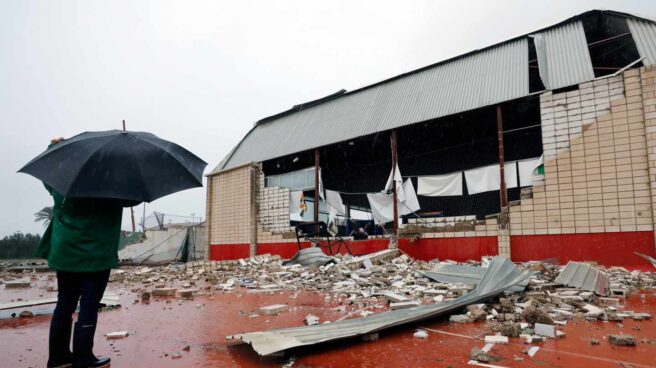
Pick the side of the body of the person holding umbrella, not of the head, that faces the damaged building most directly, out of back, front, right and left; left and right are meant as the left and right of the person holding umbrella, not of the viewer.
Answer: front

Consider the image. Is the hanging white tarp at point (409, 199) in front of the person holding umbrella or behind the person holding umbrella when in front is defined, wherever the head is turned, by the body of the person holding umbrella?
in front

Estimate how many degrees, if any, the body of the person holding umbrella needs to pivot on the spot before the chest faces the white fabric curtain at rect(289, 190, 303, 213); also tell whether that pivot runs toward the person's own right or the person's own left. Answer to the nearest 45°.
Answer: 0° — they already face it

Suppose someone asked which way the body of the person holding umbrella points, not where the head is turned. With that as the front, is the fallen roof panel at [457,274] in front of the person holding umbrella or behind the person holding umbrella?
in front

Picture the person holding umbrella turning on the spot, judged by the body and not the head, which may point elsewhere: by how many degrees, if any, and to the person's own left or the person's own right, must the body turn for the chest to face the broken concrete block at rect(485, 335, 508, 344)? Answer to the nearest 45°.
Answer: approximately 45° to the person's own right

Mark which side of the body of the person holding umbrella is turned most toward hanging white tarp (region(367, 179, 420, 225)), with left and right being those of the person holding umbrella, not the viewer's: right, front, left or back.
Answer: front

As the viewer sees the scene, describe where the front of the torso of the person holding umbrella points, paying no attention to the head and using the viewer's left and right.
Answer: facing away from the viewer and to the right of the viewer

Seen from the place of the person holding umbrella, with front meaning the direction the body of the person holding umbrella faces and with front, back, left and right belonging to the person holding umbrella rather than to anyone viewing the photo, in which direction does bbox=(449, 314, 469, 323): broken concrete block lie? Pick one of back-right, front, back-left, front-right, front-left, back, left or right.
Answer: front-right

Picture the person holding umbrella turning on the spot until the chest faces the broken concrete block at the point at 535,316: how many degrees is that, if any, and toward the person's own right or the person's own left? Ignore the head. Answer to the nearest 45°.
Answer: approximately 45° to the person's own right
